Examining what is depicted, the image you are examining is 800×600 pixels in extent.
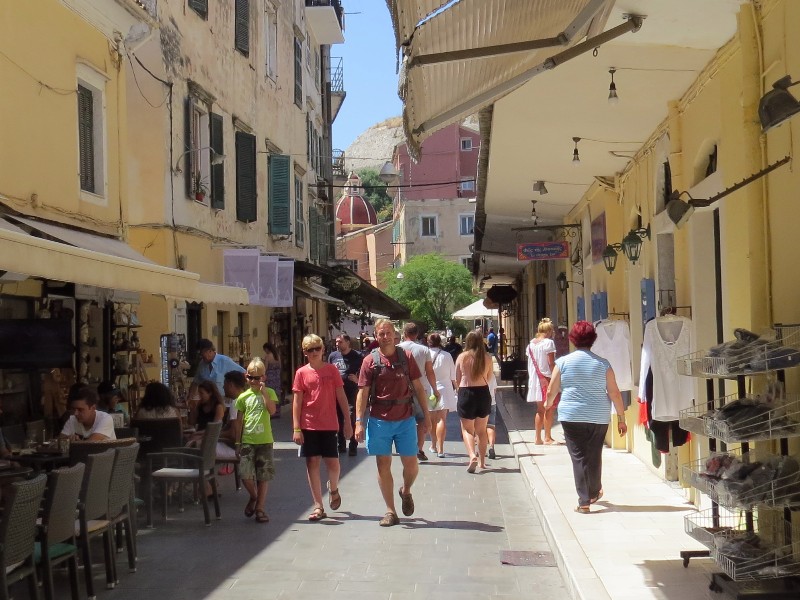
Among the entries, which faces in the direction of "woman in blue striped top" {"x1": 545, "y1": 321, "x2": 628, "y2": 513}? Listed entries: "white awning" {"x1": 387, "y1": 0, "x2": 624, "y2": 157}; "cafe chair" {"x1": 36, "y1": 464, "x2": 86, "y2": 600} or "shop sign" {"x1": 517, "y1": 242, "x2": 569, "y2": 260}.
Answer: the shop sign

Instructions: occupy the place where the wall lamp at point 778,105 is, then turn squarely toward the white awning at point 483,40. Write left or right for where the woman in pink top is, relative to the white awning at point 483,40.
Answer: right

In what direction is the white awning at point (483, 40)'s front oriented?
to the viewer's left

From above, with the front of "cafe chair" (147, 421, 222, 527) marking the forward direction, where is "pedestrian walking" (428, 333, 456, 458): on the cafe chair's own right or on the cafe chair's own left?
on the cafe chair's own right

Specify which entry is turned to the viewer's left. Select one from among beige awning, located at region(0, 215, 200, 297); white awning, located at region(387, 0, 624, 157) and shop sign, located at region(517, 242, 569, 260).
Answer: white awning, located at region(387, 0, 624, 157)

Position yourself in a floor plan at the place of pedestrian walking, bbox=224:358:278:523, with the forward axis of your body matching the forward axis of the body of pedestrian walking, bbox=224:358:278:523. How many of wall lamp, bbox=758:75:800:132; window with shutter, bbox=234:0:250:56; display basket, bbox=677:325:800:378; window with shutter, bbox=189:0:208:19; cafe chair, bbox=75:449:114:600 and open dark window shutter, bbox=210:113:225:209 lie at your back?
3

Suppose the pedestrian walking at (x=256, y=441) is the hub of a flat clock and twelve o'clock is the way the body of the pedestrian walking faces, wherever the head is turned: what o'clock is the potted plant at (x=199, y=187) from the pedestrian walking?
The potted plant is roughly at 6 o'clock from the pedestrian walking.

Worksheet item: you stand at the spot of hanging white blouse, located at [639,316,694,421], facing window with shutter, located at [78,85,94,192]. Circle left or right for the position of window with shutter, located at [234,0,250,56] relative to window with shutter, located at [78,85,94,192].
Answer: right

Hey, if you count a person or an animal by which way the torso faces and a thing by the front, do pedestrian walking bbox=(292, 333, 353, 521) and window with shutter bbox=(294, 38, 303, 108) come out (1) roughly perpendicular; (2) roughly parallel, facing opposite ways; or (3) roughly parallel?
roughly perpendicular

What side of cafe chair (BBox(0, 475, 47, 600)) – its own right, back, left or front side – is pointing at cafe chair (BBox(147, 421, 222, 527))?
right

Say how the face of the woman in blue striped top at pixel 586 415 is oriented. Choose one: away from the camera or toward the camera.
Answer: away from the camera

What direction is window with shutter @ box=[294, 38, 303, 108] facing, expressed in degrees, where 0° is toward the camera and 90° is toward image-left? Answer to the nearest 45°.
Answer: approximately 270°
